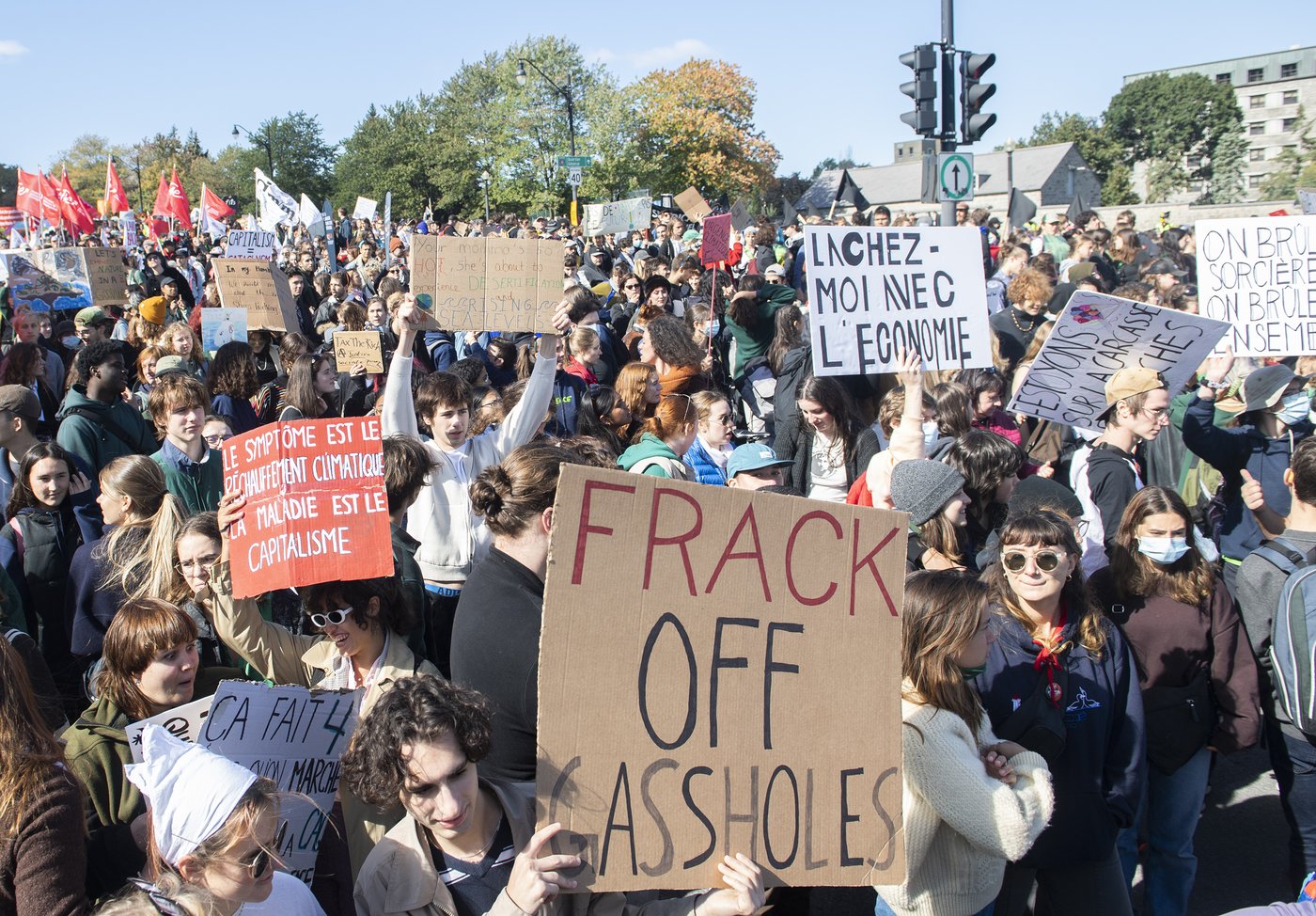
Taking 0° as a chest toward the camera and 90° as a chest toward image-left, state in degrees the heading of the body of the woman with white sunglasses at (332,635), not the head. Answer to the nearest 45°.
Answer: approximately 45°

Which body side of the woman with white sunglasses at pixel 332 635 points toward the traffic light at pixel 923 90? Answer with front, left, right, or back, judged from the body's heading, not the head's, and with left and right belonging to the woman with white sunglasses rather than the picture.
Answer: back

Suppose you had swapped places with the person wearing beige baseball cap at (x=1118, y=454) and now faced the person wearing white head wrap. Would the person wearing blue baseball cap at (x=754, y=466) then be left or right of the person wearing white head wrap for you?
right

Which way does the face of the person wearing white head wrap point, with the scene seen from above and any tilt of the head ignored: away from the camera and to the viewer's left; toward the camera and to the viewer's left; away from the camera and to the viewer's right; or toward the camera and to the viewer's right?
toward the camera and to the viewer's right
